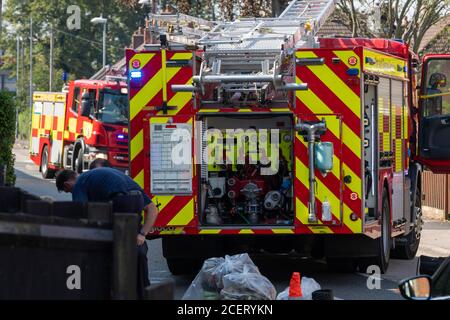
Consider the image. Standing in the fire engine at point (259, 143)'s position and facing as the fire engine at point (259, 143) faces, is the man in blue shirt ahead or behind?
behind

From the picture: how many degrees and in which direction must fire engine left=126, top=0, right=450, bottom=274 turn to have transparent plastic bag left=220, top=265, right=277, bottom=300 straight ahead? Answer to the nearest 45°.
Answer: approximately 180°

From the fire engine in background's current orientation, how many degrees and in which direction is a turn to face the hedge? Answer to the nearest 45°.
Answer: approximately 45° to its right

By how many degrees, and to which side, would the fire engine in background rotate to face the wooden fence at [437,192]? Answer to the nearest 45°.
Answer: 0° — it already faces it

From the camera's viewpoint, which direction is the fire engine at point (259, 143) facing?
away from the camera

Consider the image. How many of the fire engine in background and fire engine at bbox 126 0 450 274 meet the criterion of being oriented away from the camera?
1

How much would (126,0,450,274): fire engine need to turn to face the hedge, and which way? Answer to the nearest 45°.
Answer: approximately 45° to its left

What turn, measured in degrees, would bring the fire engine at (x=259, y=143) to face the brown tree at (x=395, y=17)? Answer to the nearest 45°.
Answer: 0° — it already faces it

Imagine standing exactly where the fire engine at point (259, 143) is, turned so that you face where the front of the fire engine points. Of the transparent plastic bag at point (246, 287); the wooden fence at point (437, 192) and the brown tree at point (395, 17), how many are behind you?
1

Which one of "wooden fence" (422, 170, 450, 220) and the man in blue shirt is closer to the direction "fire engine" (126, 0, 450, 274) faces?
the wooden fence

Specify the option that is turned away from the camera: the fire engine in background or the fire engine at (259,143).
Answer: the fire engine

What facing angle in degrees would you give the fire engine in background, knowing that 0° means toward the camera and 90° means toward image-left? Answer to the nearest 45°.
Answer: approximately 315°

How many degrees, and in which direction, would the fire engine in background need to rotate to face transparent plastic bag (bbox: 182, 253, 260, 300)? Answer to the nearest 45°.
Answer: approximately 45° to its right
